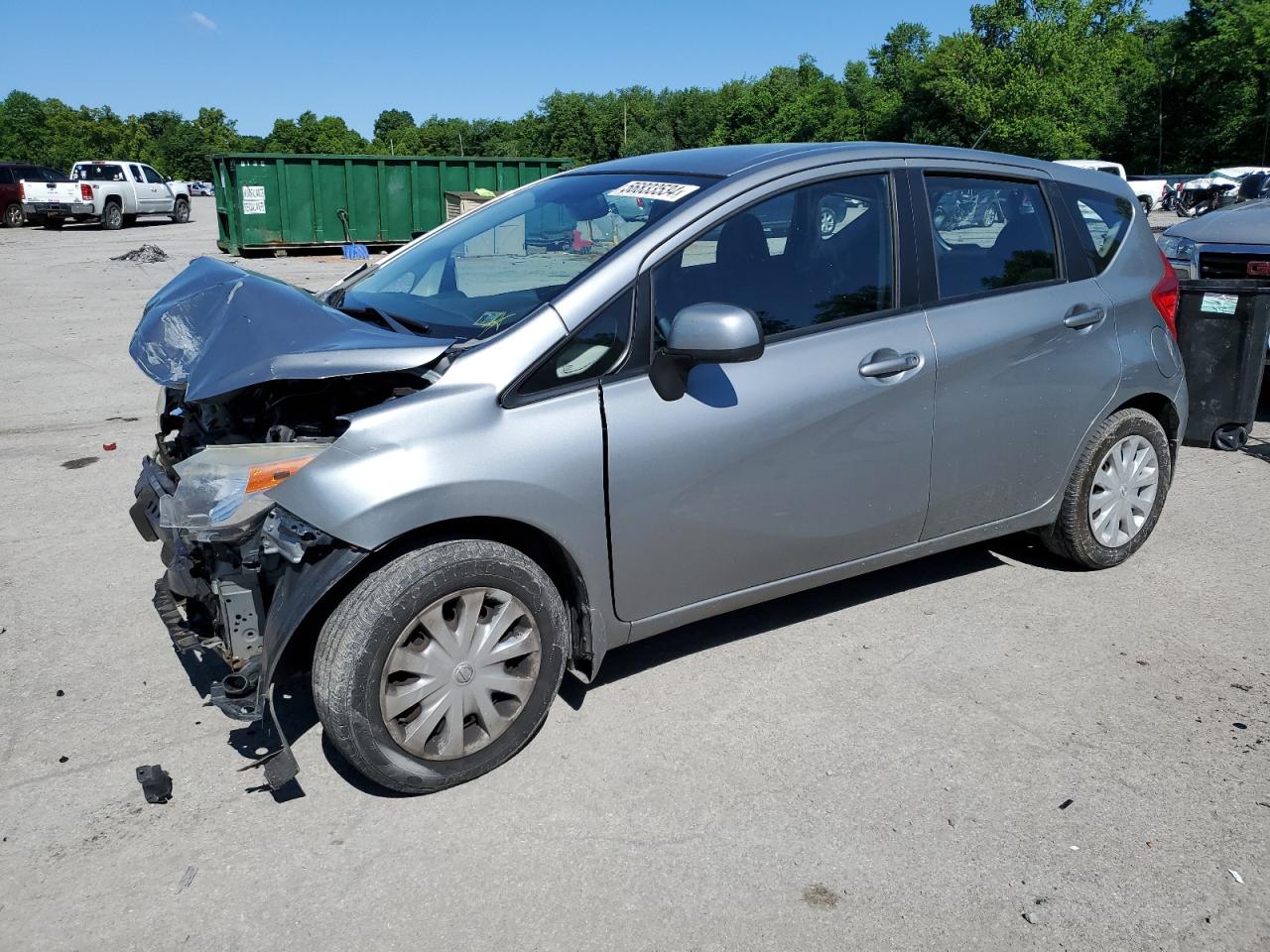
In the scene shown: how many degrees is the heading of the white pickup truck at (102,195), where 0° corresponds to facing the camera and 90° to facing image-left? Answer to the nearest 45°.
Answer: approximately 225°

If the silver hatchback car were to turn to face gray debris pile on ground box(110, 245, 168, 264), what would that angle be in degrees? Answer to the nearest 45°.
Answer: approximately 90° to its right

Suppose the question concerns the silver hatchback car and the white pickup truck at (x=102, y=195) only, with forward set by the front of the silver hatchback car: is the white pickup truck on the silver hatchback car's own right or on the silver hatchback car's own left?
on the silver hatchback car's own right

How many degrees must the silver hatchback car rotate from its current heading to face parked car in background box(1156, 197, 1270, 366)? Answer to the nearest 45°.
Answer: approximately 180°

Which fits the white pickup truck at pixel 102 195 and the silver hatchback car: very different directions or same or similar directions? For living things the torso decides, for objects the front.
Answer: very different directions

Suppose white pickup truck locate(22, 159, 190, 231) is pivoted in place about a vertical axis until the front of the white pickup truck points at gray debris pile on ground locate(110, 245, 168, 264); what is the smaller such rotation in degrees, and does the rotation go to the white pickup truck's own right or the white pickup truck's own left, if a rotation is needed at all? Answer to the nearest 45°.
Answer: approximately 135° to the white pickup truck's own right

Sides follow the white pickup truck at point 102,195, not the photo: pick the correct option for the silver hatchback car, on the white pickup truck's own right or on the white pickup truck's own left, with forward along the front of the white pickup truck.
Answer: on the white pickup truck's own right

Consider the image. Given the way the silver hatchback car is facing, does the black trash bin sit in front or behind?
behind

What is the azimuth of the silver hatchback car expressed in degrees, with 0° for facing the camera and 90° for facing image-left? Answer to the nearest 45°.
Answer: approximately 45°
